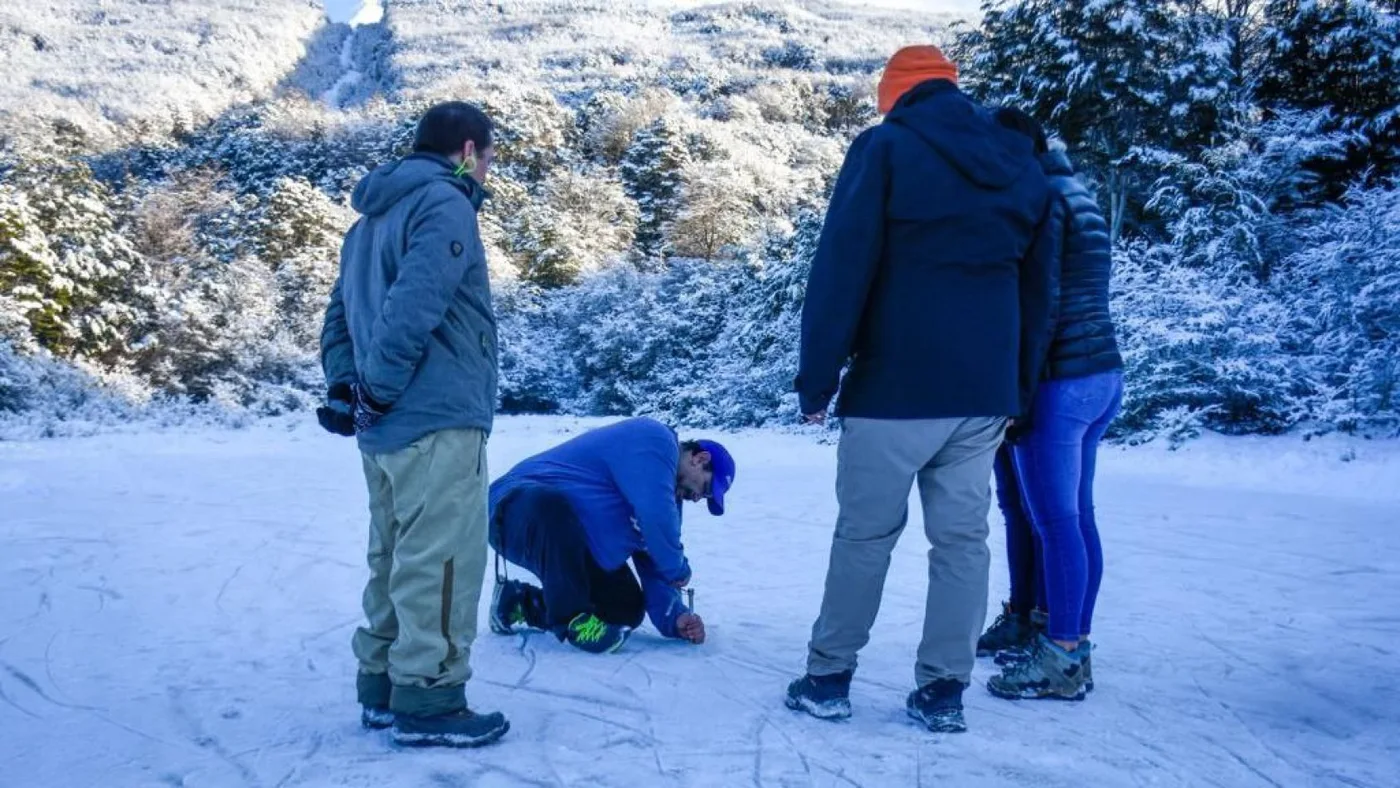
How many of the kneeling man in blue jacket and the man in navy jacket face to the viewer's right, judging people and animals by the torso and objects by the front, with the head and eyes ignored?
1

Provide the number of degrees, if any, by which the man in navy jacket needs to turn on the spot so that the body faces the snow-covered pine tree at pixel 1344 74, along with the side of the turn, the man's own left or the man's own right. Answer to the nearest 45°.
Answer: approximately 90° to the man's own right

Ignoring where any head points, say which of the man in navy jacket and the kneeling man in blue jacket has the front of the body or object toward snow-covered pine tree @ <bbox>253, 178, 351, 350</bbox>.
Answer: the man in navy jacket

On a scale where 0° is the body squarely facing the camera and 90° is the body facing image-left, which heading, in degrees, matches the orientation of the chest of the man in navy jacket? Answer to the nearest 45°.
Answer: approximately 135°

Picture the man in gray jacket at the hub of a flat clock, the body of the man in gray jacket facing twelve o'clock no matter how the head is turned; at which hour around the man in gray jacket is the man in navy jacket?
The man in navy jacket is roughly at 2 o'clock from the man in gray jacket.

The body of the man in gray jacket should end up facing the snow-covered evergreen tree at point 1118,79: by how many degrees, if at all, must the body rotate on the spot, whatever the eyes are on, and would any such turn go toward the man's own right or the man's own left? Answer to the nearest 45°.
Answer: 0° — they already face it

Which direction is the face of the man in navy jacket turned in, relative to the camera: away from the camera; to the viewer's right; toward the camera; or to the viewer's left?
away from the camera

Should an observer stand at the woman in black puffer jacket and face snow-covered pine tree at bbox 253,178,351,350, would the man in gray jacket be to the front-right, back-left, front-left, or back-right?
front-left

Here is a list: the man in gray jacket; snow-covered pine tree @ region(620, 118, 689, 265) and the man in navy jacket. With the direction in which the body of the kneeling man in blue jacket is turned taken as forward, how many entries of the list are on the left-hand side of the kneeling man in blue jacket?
1

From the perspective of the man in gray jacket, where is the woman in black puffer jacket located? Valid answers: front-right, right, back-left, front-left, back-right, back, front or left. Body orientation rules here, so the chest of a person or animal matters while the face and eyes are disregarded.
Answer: front-right

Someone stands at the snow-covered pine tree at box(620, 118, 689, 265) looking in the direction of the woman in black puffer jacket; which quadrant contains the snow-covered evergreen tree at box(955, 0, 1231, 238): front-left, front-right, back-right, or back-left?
front-left

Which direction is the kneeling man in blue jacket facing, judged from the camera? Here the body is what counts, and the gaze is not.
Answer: to the viewer's right

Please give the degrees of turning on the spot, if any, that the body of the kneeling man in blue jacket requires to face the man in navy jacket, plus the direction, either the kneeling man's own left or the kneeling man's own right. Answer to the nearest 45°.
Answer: approximately 45° to the kneeling man's own right

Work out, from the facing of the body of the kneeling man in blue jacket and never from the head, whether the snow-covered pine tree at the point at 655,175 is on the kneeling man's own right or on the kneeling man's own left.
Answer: on the kneeling man's own left

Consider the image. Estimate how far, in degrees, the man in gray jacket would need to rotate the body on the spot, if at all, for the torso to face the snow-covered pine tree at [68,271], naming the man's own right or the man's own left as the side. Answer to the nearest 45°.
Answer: approximately 45° to the man's own left
